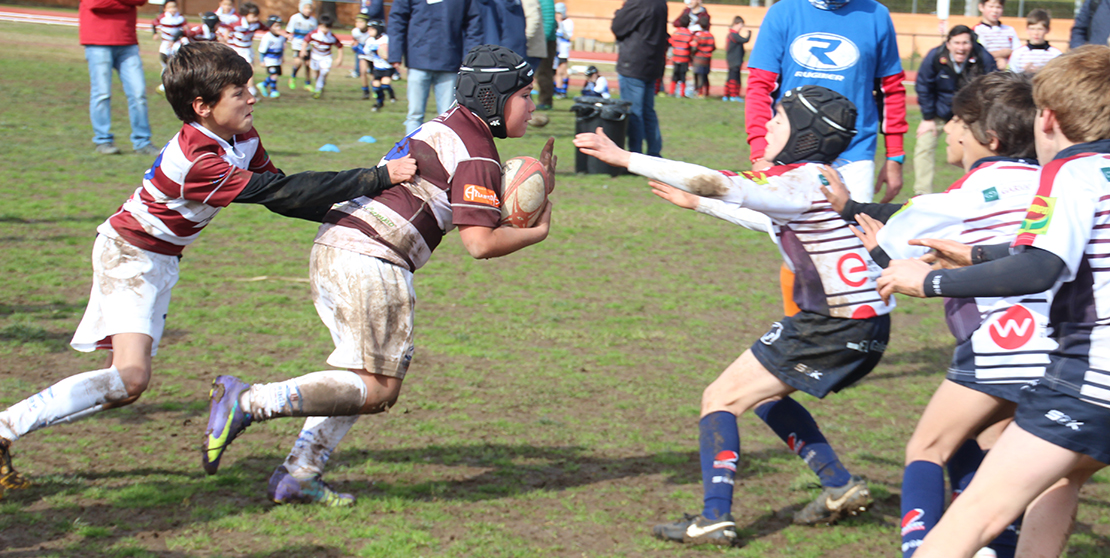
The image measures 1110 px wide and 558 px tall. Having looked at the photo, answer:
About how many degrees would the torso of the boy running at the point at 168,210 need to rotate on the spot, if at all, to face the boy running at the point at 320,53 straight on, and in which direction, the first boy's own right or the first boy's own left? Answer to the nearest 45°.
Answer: approximately 90° to the first boy's own left

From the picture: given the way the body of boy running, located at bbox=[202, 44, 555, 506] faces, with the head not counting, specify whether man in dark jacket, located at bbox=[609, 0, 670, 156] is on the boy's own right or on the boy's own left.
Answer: on the boy's own left

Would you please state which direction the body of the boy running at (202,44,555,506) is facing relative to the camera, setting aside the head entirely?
to the viewer's right

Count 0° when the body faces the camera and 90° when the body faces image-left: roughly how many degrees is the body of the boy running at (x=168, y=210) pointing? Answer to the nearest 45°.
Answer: approximately 270°

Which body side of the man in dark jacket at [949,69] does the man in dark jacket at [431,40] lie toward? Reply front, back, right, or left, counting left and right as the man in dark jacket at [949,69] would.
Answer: right

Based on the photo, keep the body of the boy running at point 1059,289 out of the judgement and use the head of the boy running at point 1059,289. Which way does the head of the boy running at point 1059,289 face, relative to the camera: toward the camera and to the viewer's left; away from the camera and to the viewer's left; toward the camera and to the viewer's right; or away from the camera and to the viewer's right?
away from the camera and to the viewer's left
